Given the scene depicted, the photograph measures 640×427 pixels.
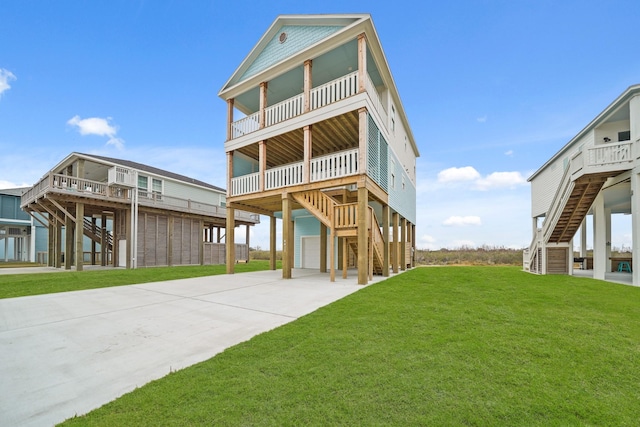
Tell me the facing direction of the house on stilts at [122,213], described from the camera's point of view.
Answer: facing the viewer and to the left of the viewer

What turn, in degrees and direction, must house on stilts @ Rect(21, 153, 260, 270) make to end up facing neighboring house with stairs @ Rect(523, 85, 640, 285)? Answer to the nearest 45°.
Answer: approximately 90° to its left

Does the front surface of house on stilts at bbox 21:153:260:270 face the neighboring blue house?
no

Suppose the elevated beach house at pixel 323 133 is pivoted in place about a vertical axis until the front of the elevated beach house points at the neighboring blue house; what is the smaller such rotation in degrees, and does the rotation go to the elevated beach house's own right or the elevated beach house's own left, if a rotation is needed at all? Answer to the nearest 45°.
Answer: approximately 90° to the elevated beach house's own right

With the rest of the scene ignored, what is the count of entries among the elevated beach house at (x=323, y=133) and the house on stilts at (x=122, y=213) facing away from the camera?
0

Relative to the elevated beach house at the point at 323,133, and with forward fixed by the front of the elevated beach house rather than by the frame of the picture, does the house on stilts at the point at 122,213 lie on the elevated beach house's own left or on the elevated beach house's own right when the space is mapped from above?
on the elevated beach house's own right

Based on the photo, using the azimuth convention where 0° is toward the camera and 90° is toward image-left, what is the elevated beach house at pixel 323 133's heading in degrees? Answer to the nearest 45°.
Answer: approximately 45°

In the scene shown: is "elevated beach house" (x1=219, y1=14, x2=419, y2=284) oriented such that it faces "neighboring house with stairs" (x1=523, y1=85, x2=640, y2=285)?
no
